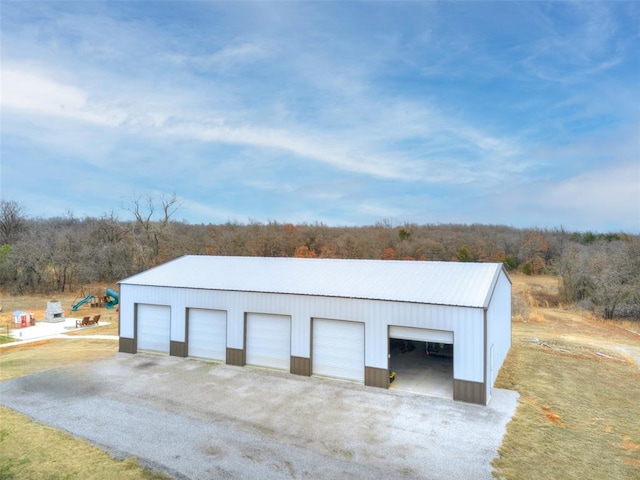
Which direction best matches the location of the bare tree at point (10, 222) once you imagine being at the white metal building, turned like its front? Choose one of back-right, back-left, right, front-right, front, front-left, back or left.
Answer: right

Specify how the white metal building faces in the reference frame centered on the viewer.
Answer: facing the viewer and to the left of the viewer

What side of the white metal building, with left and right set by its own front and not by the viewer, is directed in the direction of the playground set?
right
